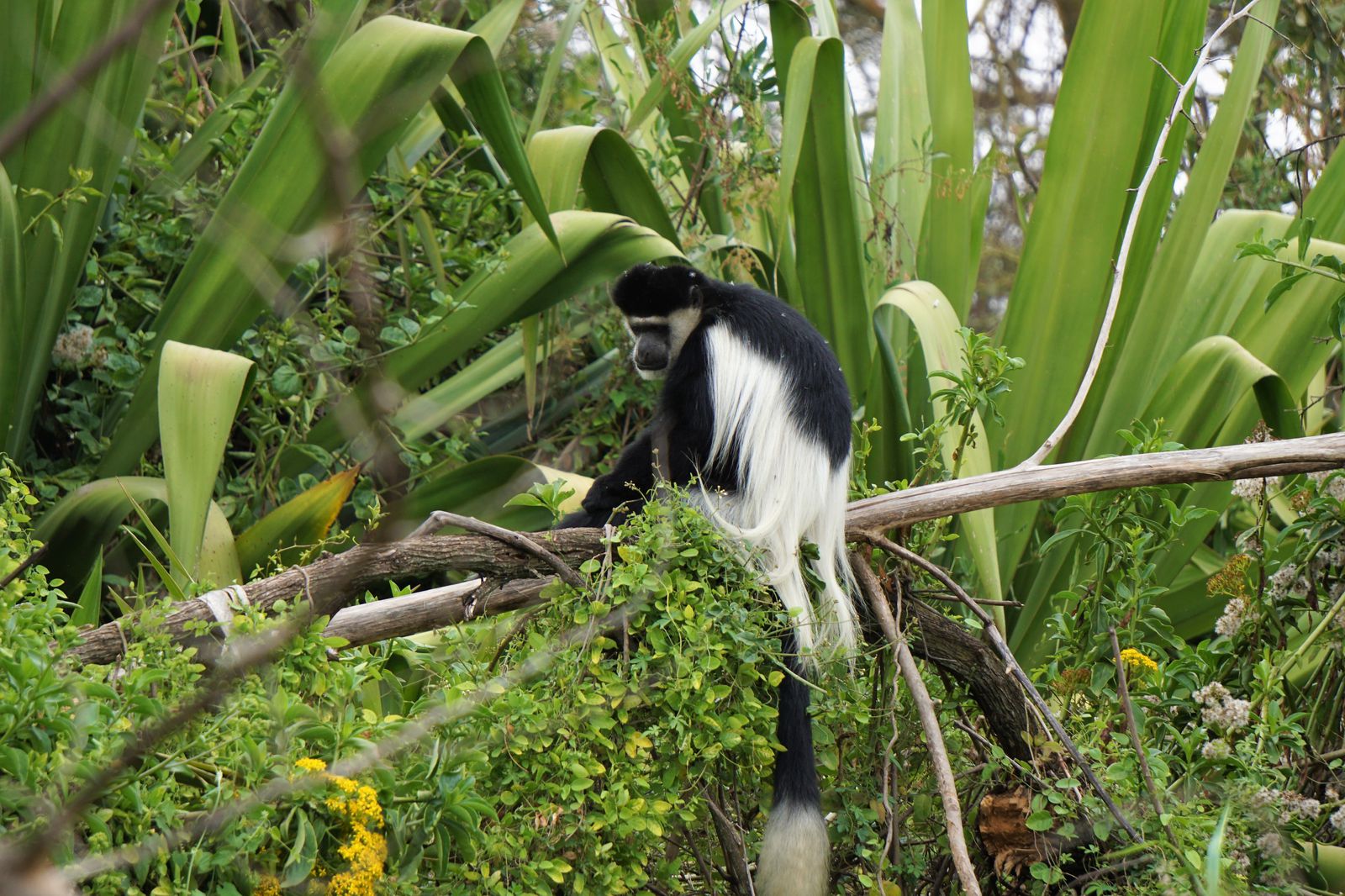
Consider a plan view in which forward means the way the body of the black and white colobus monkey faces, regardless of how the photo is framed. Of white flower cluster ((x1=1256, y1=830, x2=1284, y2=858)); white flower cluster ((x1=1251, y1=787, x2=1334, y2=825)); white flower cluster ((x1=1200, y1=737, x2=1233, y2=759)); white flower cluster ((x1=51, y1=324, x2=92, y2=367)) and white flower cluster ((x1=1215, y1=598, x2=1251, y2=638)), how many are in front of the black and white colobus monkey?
1

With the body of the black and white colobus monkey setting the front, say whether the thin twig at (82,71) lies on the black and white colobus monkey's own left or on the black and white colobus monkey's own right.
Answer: on the black and white colobus monkey's own left

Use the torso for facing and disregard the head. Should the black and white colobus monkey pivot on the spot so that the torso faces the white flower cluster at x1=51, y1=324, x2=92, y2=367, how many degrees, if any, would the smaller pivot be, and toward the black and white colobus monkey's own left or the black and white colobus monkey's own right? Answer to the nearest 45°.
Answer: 0° — it already faces it

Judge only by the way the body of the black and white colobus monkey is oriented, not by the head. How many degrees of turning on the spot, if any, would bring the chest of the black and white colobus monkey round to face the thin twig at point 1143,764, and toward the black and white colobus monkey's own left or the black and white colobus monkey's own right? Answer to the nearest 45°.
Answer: approximately 135° to the black and white colobus monkey's own left

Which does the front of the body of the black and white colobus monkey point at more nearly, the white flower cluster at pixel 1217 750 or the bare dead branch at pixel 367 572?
the bare dead branch

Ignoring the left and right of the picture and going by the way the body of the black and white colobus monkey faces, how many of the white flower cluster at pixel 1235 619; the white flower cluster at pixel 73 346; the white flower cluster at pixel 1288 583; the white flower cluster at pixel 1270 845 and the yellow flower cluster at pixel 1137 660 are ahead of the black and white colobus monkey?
1

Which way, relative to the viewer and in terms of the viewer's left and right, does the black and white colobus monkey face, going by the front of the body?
facing to the left of the viewer
